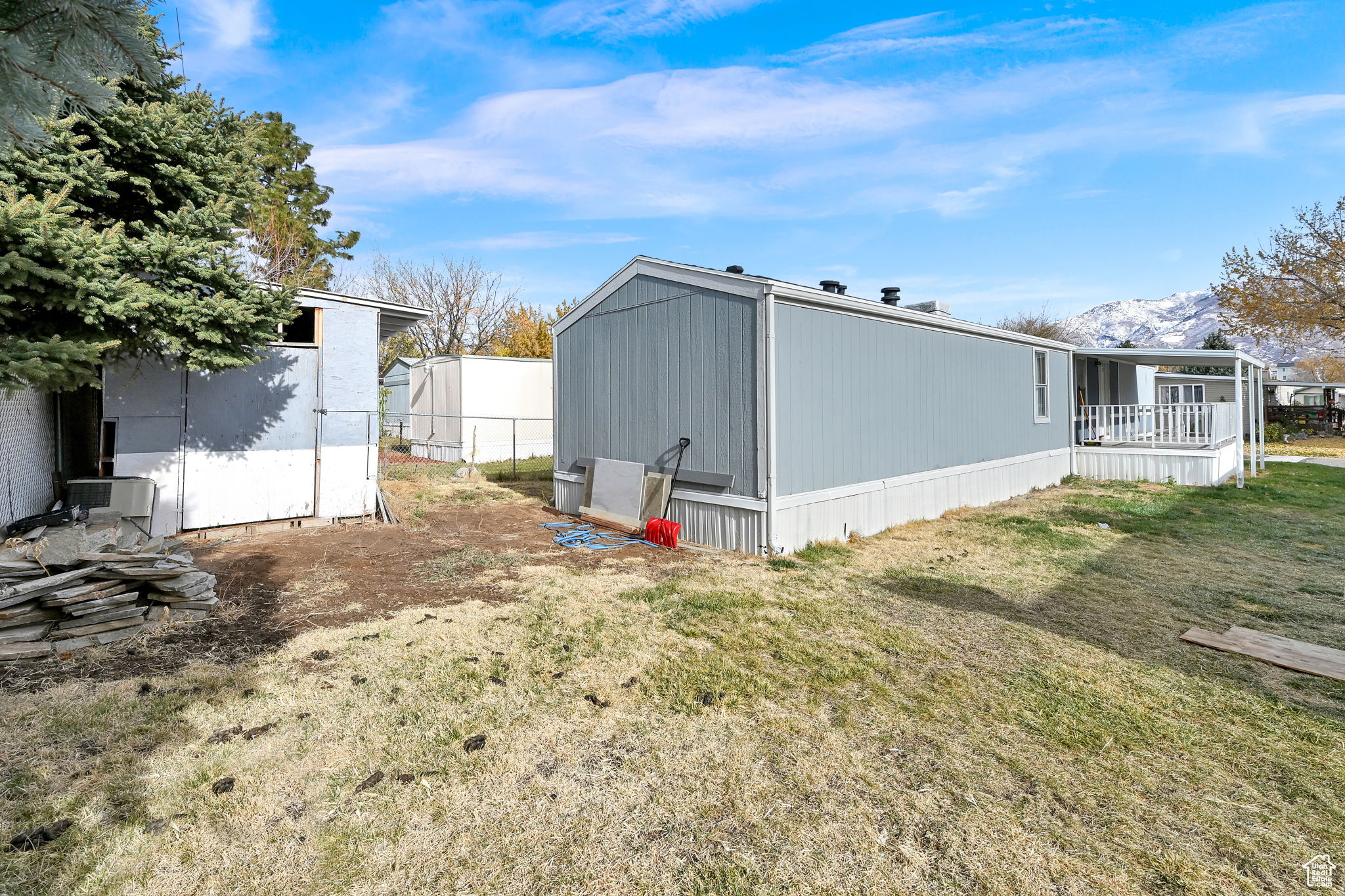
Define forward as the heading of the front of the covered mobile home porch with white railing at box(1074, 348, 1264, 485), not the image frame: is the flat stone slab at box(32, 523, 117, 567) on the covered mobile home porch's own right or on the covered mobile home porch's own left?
on the covered mobile home porch's own right

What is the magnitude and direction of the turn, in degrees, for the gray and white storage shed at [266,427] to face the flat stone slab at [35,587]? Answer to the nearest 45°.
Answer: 0° — it already faces it

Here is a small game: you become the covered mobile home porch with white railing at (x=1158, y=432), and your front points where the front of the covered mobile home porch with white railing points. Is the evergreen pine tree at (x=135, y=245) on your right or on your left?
on your right

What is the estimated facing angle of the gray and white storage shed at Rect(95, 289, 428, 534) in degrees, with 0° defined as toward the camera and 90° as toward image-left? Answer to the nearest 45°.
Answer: approximately 0°
